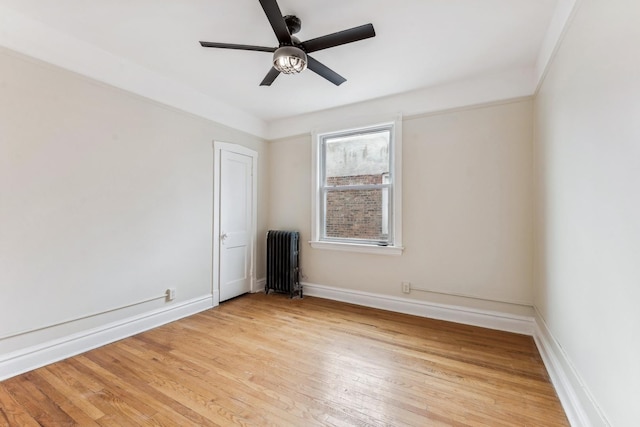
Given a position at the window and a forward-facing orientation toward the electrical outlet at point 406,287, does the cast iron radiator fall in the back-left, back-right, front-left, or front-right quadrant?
back-right

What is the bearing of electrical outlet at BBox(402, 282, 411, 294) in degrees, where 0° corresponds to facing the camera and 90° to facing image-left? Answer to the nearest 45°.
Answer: approximately 0°

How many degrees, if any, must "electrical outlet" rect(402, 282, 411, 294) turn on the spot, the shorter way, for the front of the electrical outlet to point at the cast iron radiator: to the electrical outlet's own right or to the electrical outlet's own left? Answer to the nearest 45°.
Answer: approximately 90° to the electrical outlet's own right

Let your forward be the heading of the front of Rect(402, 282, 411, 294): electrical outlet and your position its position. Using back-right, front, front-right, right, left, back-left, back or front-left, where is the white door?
right

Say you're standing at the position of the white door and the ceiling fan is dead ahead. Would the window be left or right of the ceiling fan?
left
